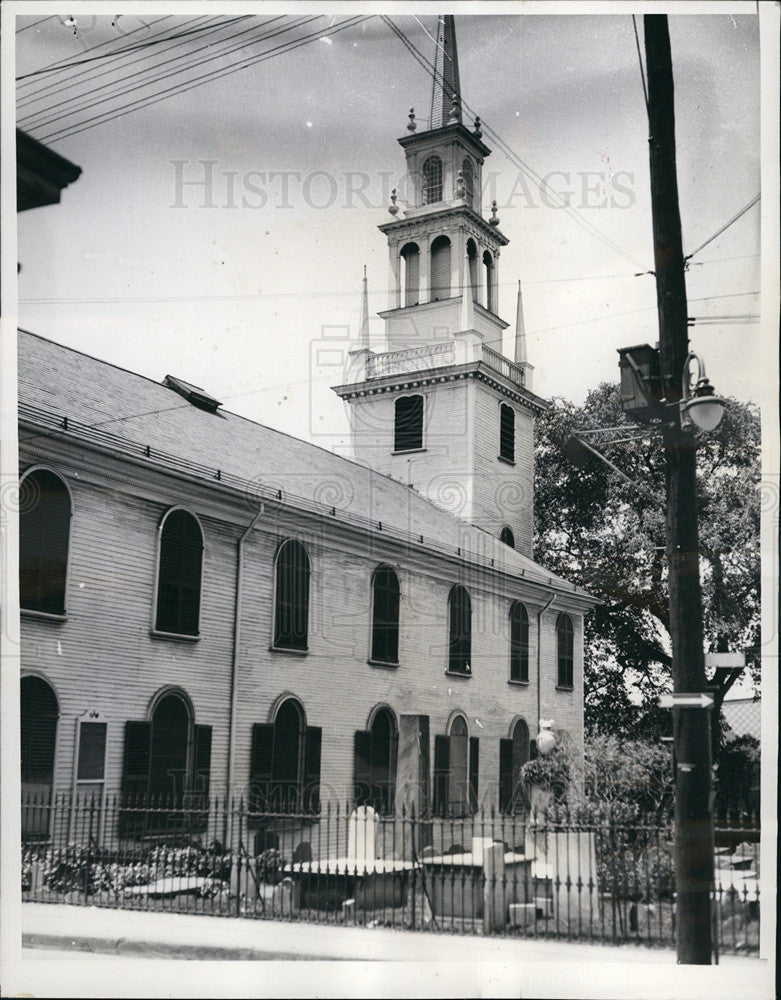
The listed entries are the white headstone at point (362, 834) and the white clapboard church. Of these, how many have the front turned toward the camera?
1

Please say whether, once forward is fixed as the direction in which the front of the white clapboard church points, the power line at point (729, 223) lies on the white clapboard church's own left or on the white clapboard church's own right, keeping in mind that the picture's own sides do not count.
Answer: on the white clapboard church's own right

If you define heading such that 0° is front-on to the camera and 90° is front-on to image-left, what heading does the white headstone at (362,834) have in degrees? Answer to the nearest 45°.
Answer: approximately 0°

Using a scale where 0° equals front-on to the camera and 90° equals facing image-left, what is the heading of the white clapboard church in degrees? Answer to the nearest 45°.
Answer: approximately 225°
